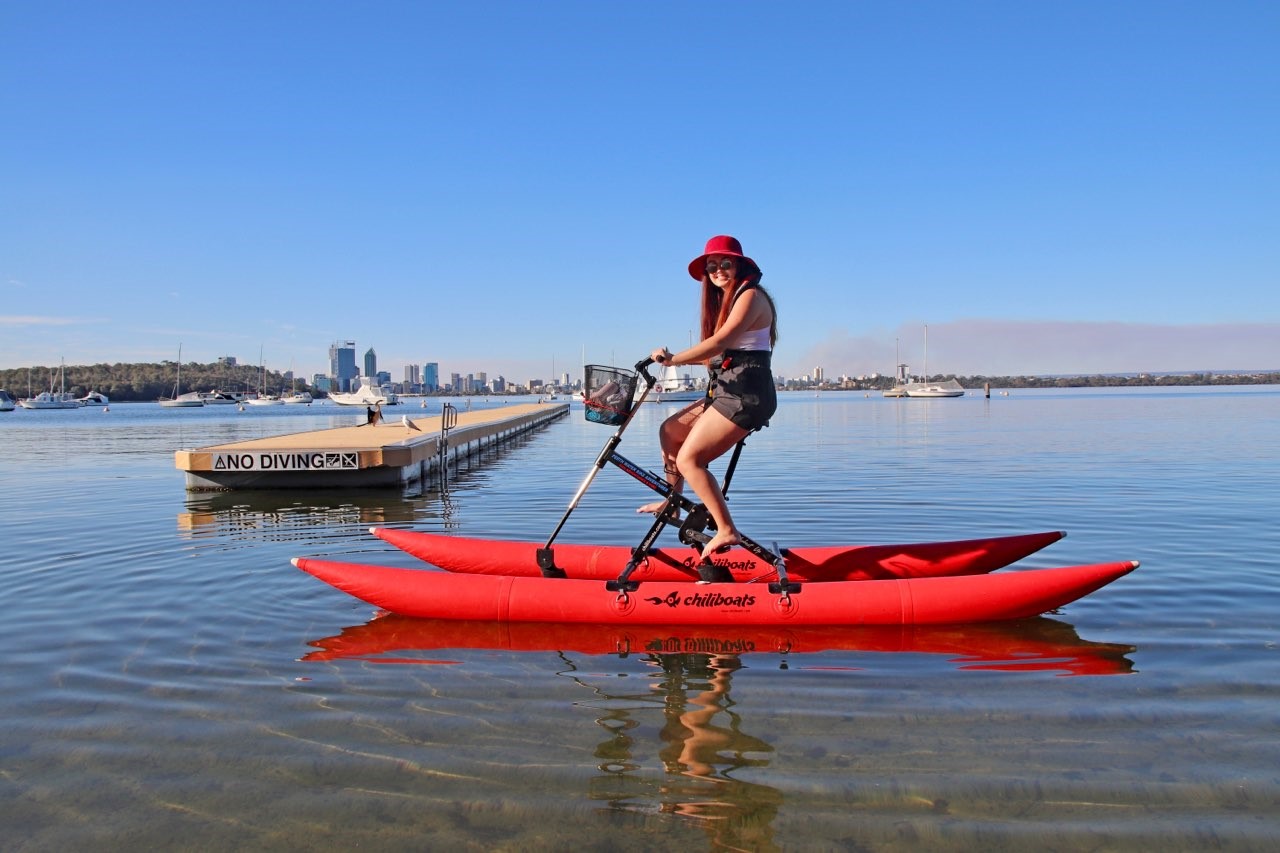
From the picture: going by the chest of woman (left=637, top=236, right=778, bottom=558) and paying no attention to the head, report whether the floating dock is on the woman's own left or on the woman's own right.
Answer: on the woman's own right

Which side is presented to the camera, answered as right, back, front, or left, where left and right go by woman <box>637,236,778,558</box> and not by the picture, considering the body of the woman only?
left
